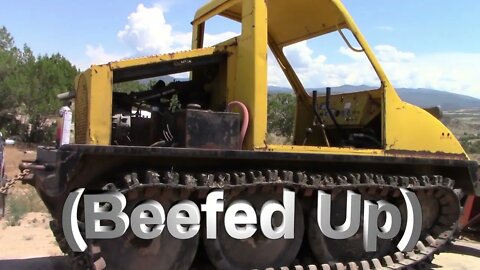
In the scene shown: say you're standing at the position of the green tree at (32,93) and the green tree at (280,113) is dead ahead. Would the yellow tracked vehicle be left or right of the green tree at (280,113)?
right

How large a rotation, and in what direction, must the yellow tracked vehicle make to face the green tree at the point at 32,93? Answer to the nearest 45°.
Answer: approximately 135° to its left

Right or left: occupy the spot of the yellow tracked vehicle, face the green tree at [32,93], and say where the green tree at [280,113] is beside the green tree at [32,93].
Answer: right

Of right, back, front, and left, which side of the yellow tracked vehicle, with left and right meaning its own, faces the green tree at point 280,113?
left

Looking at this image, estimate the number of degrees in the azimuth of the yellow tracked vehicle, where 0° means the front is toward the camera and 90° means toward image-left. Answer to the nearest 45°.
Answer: approximately 270°
